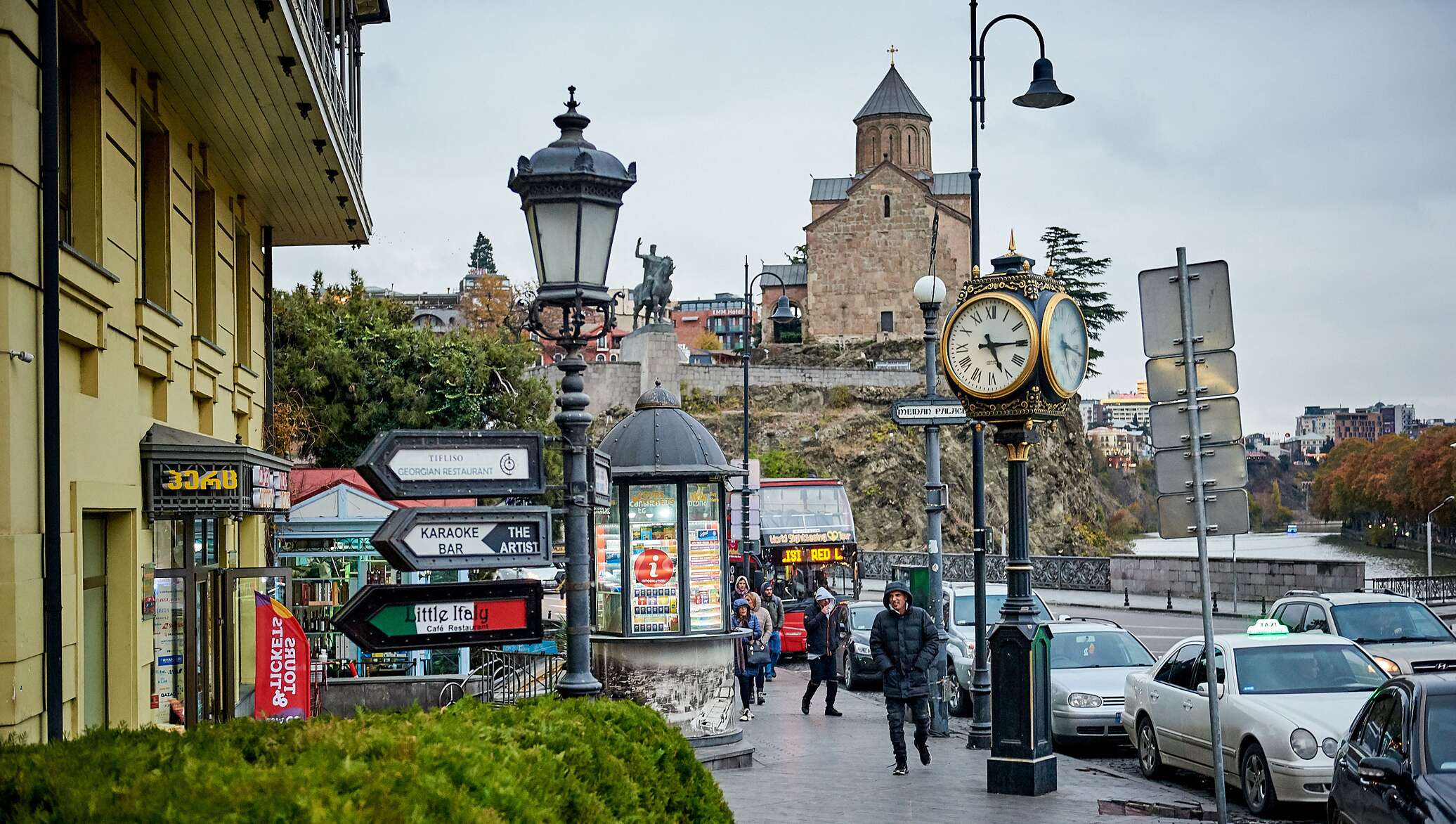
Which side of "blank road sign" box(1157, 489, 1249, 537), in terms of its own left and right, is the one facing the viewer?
back

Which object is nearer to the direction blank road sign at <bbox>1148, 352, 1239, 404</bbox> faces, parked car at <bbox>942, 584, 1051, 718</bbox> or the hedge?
the parked car

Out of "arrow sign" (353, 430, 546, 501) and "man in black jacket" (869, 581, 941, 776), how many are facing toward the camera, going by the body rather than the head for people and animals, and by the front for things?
2

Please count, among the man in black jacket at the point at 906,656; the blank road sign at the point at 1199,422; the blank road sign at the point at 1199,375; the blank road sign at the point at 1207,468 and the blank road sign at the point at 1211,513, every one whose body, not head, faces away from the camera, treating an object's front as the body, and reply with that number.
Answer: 4

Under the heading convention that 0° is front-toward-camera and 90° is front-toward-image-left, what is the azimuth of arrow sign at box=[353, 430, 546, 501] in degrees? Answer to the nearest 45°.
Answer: approximately 0°

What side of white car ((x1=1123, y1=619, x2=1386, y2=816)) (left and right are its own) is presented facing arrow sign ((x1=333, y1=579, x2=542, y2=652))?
right

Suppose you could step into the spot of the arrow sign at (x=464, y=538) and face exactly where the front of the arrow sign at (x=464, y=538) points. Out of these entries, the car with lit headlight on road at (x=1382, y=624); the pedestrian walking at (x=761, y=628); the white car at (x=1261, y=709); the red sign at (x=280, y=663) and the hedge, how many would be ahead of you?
1

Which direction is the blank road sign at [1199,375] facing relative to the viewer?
away from the camera

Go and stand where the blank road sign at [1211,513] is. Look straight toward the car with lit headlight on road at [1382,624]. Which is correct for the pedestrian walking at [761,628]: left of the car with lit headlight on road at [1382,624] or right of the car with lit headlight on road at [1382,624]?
left

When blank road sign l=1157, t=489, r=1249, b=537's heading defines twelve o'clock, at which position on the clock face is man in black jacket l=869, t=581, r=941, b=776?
The man in black jacket is roughly at 11 o'clock from the blank road sign.

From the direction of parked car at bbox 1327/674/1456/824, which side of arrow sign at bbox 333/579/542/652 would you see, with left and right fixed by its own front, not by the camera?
left

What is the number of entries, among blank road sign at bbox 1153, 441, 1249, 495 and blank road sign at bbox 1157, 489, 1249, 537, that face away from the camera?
2

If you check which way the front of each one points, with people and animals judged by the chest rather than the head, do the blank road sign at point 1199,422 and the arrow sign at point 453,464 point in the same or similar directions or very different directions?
very different directions

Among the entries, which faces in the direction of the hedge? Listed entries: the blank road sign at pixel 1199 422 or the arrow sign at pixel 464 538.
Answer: the arrow sign

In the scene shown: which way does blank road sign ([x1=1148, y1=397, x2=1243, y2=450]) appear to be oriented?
away from the camera

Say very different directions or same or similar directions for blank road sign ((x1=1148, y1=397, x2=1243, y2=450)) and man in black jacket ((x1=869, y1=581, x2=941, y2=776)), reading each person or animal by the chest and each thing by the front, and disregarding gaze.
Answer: very different directions
